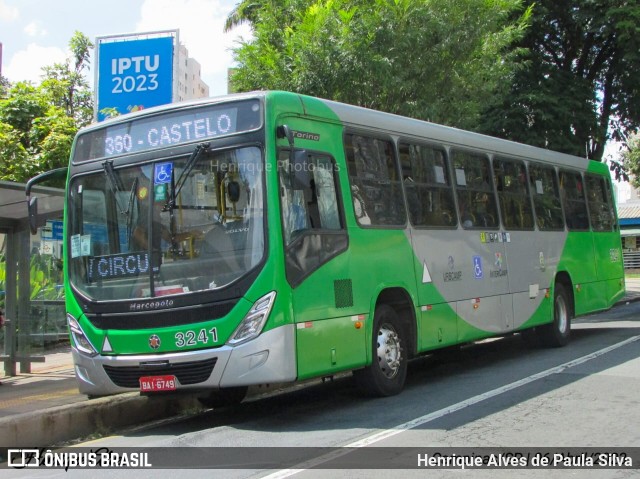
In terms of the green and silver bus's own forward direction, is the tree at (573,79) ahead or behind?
behind

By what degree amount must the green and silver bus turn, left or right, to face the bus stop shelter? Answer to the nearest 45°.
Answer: approximately 90° to its right

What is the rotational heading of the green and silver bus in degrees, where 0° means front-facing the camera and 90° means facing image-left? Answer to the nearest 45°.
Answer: approximately 45°
